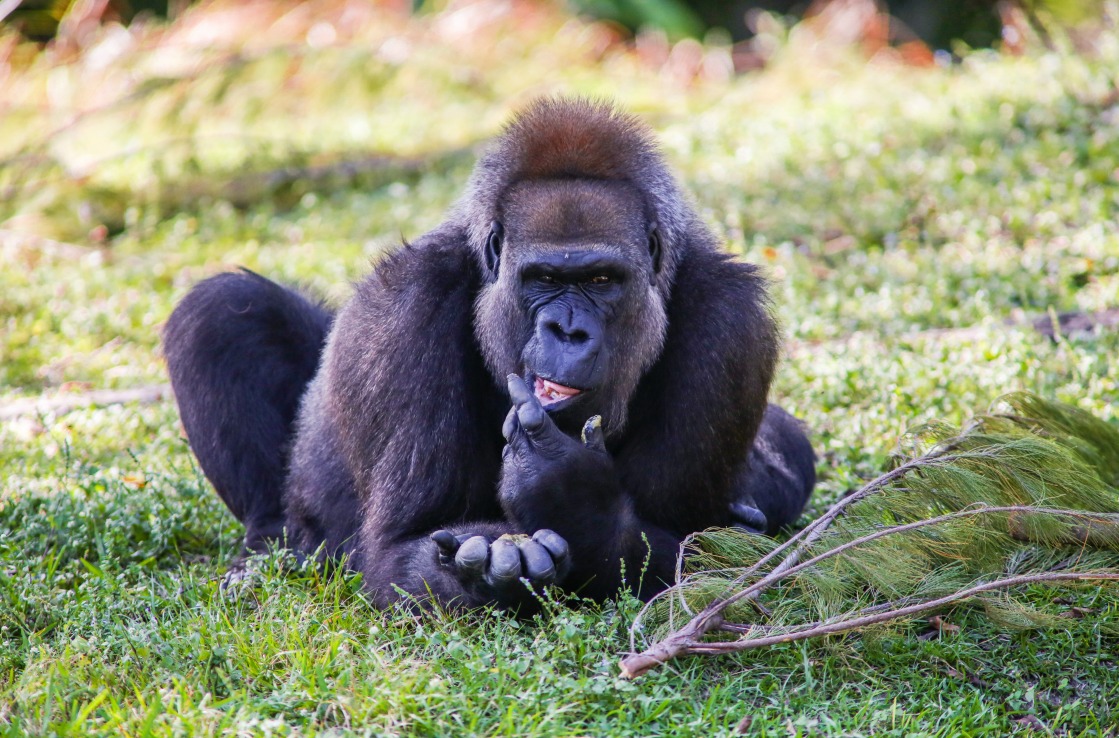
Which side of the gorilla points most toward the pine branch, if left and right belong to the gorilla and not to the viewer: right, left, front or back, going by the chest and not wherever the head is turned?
left

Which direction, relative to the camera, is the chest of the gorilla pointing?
toward the camera
